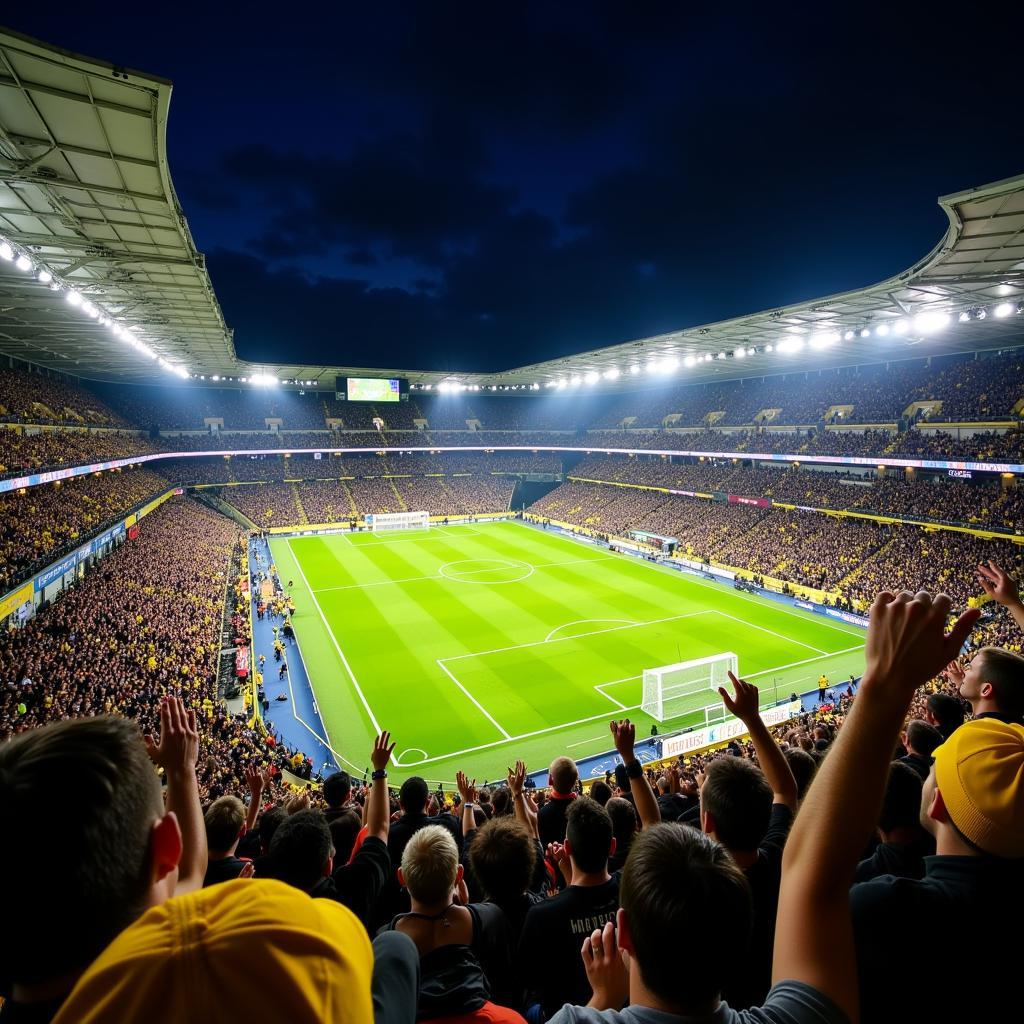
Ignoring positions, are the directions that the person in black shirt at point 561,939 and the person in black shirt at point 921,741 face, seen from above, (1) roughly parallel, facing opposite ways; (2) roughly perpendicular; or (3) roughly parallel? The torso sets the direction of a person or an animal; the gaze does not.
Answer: roughly parallel

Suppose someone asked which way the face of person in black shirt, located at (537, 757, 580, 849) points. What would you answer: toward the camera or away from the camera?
away from the camera

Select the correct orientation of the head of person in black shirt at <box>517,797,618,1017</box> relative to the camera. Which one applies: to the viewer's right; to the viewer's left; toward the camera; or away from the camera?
away from the camera

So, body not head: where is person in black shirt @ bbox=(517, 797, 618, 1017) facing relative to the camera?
away from the camera

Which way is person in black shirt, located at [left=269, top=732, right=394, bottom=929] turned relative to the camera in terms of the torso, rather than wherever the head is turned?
away from the camera

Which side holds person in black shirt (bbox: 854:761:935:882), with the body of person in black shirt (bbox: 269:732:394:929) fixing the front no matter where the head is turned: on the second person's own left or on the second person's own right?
on the second person's own right

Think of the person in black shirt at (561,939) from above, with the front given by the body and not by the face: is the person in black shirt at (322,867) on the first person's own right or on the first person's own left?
on the first person's own left

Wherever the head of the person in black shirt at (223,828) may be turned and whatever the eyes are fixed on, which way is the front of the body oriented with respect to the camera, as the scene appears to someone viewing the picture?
away from the camera

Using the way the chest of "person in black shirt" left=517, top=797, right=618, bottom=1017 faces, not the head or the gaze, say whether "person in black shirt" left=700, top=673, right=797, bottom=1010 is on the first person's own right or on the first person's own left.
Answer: on the first person's own right

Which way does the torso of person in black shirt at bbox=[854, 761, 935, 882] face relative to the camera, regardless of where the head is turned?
away from the camera

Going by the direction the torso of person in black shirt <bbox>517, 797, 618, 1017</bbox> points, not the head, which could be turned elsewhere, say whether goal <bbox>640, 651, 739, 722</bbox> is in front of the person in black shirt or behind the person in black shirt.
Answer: in front

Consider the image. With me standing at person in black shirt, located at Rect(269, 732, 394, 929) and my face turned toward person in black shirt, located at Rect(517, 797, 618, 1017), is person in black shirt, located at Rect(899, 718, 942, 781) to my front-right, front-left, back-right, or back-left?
front-left
